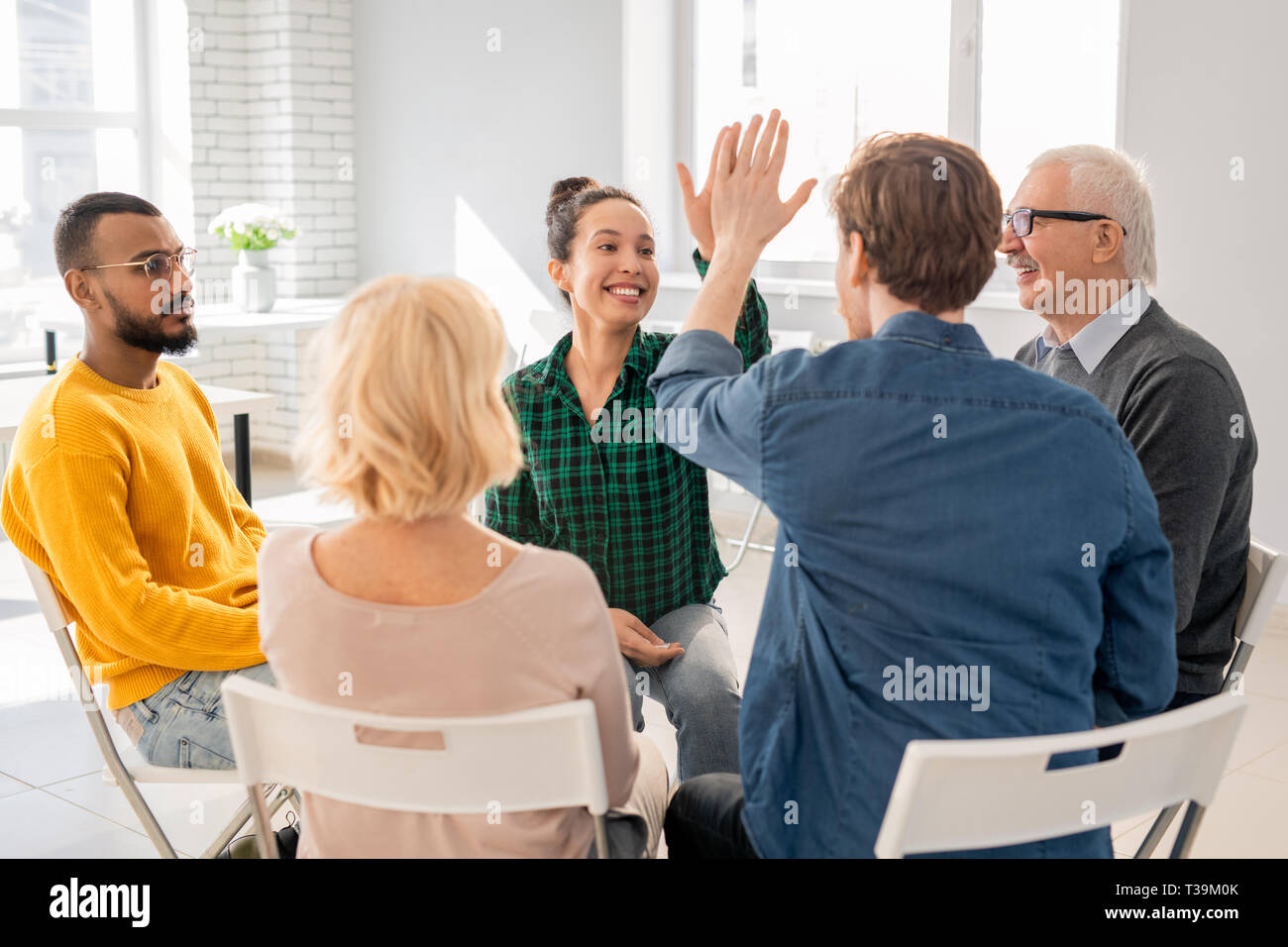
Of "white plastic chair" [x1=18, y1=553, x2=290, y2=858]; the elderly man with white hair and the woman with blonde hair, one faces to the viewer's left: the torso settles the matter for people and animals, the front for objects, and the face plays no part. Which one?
the elderly man with white hair

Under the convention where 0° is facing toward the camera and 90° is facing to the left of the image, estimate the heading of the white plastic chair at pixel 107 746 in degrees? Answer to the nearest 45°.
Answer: approximately 270°

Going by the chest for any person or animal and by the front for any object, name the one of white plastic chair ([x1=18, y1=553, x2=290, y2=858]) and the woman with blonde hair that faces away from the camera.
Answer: the woman with blonde hair

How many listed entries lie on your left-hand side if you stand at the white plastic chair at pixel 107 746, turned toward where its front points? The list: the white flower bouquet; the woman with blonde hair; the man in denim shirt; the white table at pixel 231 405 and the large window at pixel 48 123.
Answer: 3

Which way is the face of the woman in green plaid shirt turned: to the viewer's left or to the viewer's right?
to the viewer's right

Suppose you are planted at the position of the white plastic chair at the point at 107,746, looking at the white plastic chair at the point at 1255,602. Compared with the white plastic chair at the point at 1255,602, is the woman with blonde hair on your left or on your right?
right

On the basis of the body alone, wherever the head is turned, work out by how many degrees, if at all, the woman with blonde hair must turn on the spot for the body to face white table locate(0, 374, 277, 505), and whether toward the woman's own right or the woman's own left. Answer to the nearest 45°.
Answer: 0° — they already face it

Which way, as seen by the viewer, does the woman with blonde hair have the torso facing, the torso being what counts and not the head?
away from the camera

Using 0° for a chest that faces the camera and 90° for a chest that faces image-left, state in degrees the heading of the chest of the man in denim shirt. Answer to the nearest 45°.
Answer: approximately 135°

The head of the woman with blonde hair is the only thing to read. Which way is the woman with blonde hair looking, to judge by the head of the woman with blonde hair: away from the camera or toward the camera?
away from the camera

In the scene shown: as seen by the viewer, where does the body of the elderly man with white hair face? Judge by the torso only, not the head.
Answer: to the viewer's left
